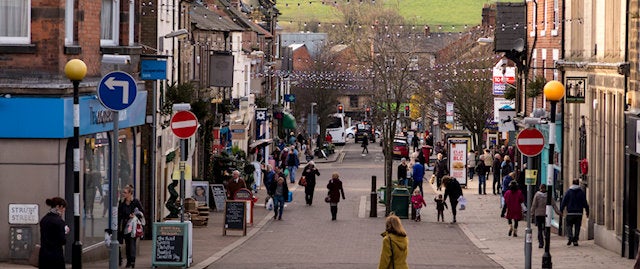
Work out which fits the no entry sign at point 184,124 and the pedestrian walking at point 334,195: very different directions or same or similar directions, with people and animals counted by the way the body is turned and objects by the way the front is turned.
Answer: same or similar directions

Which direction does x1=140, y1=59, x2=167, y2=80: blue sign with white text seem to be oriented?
toward the camera

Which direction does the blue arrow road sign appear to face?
toward the camera

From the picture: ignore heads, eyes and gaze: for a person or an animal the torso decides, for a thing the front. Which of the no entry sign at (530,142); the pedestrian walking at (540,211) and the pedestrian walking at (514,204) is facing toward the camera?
the no entry sign

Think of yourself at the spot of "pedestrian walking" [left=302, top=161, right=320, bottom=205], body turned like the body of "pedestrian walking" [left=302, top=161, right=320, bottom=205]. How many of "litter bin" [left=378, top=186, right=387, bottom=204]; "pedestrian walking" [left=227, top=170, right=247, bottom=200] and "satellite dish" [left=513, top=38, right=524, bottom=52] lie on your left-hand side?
2

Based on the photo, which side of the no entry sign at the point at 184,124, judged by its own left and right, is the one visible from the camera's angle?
front

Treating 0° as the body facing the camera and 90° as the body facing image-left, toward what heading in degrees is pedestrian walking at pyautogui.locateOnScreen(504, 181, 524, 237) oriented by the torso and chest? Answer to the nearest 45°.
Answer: approximately 180°

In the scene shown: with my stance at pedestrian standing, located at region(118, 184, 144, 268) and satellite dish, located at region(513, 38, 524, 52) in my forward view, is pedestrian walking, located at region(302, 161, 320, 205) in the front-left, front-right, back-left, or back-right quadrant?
front-left
